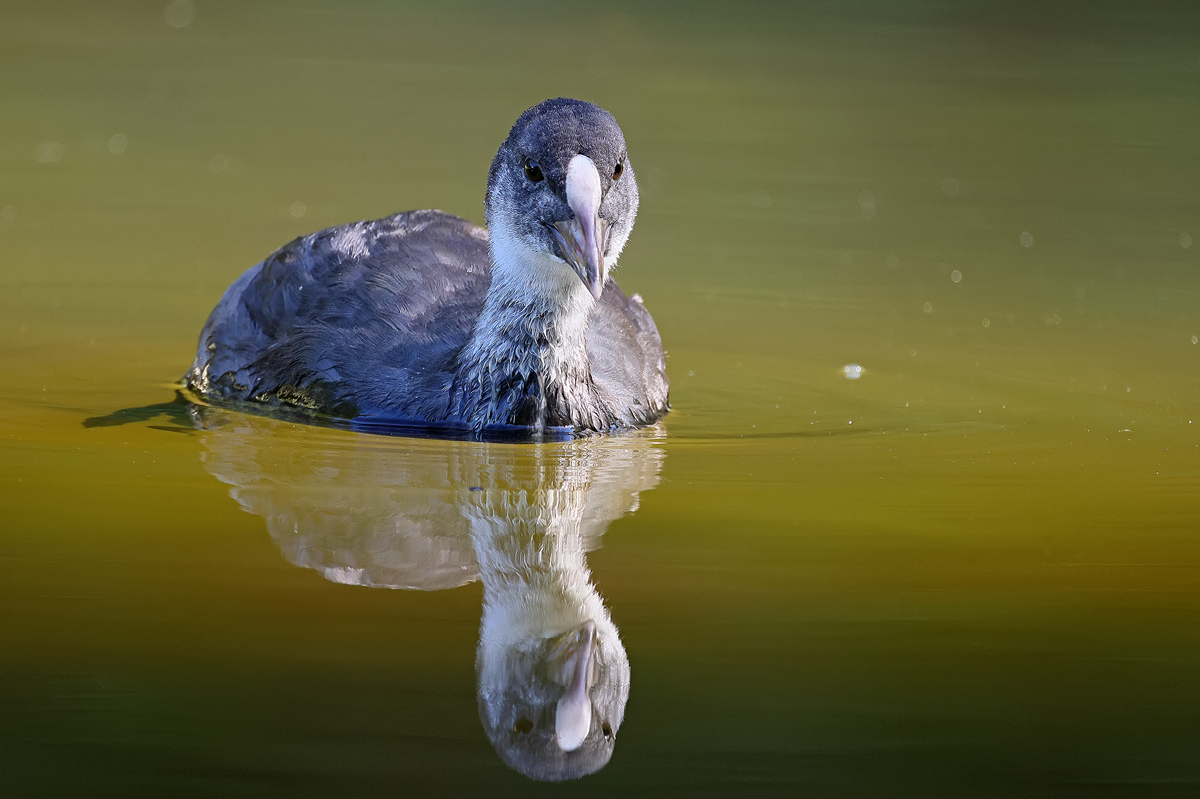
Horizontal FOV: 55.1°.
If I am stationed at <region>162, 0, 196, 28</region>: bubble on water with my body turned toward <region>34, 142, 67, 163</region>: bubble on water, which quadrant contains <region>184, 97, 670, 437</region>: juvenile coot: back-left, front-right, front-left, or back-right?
front-left

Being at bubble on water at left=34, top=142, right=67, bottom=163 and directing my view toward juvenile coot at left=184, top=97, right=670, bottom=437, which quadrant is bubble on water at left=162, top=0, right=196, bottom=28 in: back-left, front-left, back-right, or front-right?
back-left

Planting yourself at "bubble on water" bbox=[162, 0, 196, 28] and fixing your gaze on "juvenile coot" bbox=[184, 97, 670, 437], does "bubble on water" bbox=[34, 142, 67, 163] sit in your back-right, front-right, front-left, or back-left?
front-right

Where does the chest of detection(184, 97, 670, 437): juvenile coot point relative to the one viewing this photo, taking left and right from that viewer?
facing the viewer and to the right of the viewer

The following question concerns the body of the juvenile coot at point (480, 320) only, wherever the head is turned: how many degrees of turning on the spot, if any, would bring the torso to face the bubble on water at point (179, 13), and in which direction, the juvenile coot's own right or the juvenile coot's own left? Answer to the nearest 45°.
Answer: approximately 135° to the juvenile coot's own left

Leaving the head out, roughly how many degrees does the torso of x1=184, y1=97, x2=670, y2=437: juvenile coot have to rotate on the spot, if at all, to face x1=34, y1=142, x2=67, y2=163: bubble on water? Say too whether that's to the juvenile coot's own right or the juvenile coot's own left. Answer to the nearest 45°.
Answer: approximately 180°
